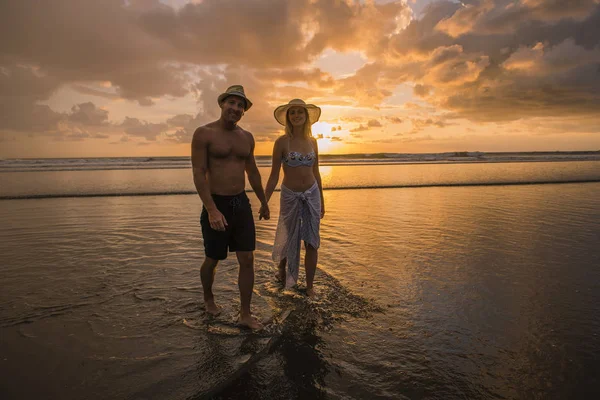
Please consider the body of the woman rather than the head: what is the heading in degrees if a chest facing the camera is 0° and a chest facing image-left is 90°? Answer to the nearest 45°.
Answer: approximately 0°

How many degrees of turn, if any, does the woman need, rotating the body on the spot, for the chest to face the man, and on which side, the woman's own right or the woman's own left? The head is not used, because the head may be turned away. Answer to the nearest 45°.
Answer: approximately 45° to the woman's own right
